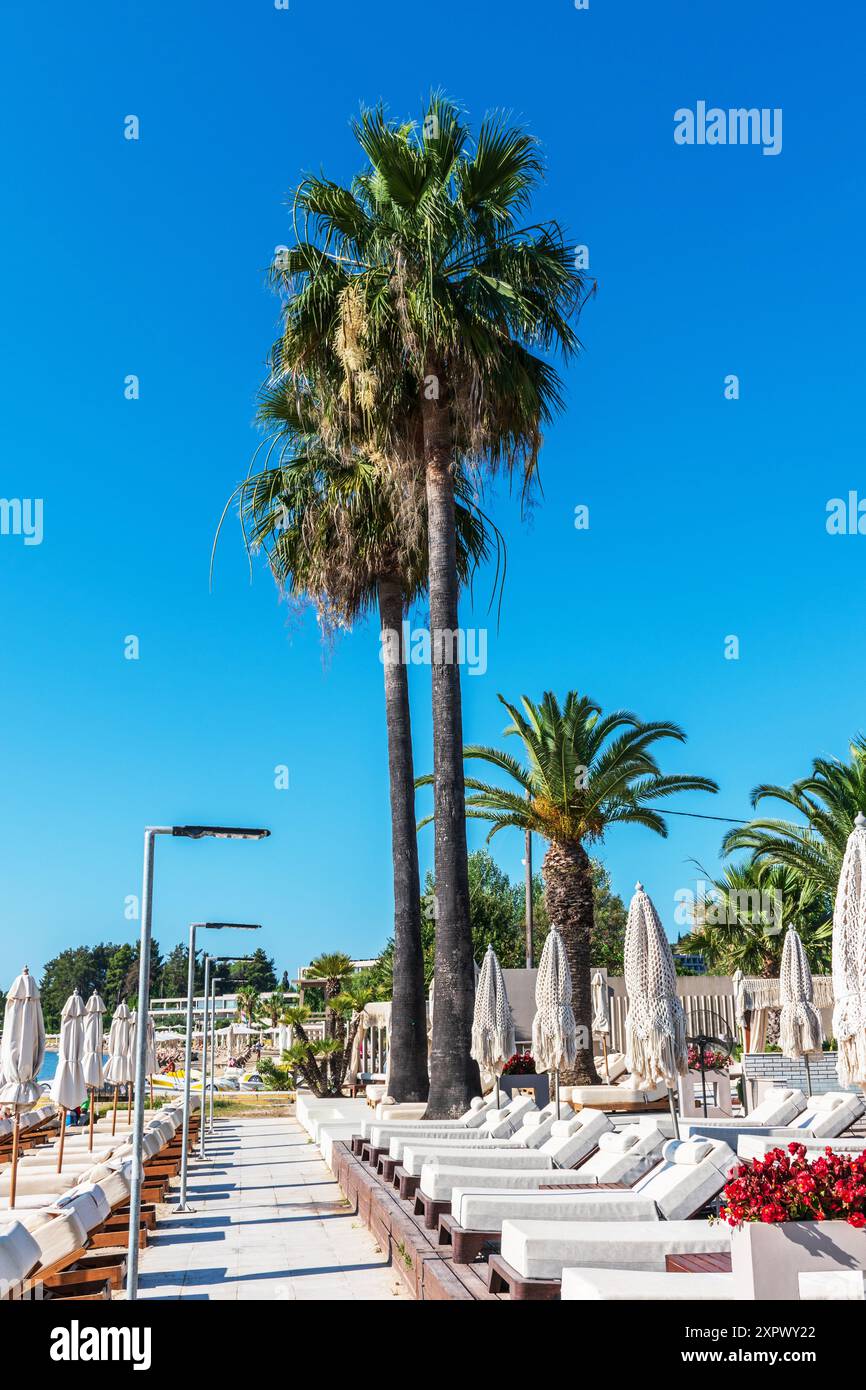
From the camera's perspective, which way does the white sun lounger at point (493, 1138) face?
to the viewer's left

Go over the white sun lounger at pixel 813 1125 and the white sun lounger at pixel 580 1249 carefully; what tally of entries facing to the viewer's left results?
2

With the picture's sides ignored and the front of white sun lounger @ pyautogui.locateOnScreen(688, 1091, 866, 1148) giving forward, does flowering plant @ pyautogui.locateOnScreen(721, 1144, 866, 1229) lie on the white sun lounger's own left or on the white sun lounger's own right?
on the white sun lounger's own left

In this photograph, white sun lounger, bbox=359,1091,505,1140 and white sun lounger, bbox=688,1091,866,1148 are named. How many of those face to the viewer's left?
2

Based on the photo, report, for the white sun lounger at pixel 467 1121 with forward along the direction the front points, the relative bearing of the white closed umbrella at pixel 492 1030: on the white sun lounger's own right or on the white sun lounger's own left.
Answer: on the white sun lounger's own right

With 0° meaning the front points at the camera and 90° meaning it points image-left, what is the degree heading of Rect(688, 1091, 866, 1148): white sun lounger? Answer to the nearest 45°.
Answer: approximately 90°

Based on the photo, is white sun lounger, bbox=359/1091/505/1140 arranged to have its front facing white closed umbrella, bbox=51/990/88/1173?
yes

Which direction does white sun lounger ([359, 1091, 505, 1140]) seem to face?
to the viewer's left

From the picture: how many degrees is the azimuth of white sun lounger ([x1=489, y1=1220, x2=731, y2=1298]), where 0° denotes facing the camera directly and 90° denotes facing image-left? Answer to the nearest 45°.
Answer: approximately 90°

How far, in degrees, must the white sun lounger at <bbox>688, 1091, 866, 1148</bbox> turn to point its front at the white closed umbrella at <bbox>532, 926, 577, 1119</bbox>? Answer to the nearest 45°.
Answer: approximately 45° to its right
